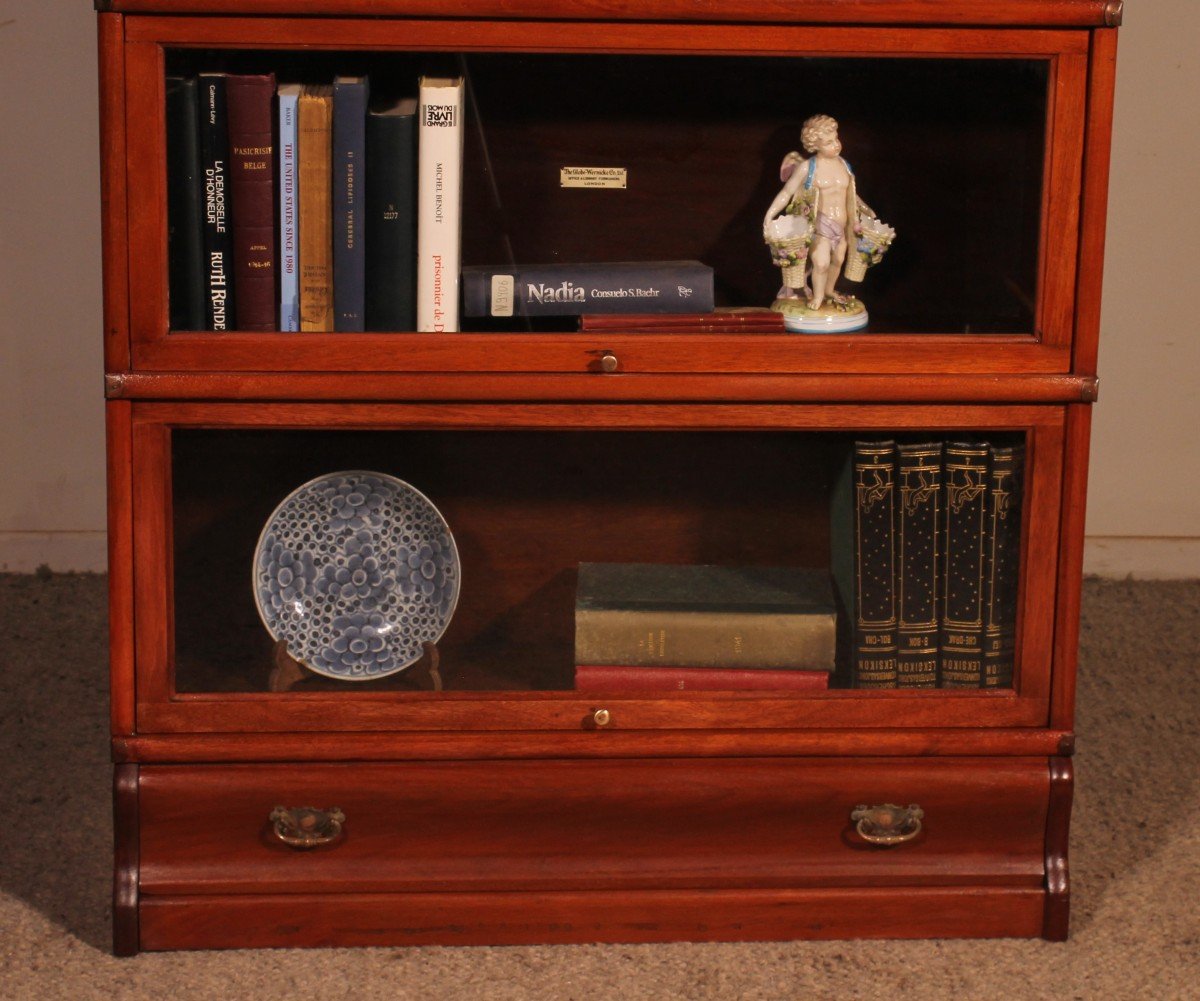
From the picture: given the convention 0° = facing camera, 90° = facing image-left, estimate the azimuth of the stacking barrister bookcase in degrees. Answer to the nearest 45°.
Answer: approximately 0°
